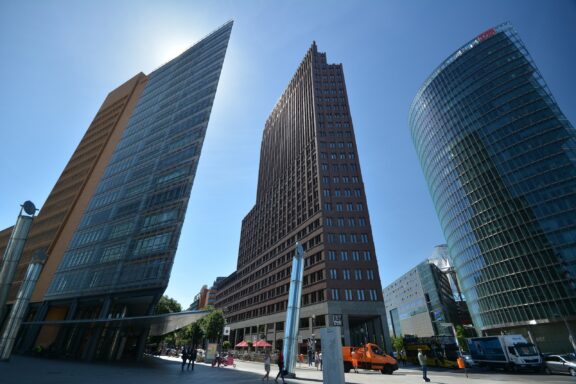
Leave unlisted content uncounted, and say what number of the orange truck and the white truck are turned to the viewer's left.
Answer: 0

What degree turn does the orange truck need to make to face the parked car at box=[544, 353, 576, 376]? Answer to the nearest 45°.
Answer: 0° — it already faces it

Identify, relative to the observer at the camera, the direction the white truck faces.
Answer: facing the viewer and to the right of the viewer

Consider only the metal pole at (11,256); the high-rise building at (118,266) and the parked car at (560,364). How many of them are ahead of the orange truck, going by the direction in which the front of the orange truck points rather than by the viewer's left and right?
1

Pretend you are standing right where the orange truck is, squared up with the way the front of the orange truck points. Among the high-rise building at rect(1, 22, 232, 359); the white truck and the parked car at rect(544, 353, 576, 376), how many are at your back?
1

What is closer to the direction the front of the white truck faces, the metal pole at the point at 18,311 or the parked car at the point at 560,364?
the parked car

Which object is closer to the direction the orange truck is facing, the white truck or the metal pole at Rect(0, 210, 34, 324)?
the white truck

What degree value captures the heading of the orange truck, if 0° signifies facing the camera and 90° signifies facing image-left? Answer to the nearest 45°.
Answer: approximately 270°

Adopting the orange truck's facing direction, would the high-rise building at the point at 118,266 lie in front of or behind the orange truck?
behind
